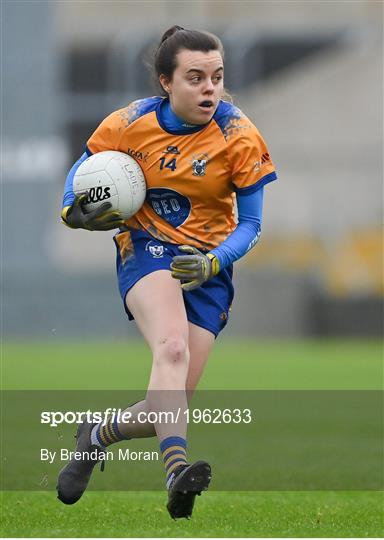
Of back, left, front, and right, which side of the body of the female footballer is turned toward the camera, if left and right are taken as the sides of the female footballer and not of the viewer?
front
